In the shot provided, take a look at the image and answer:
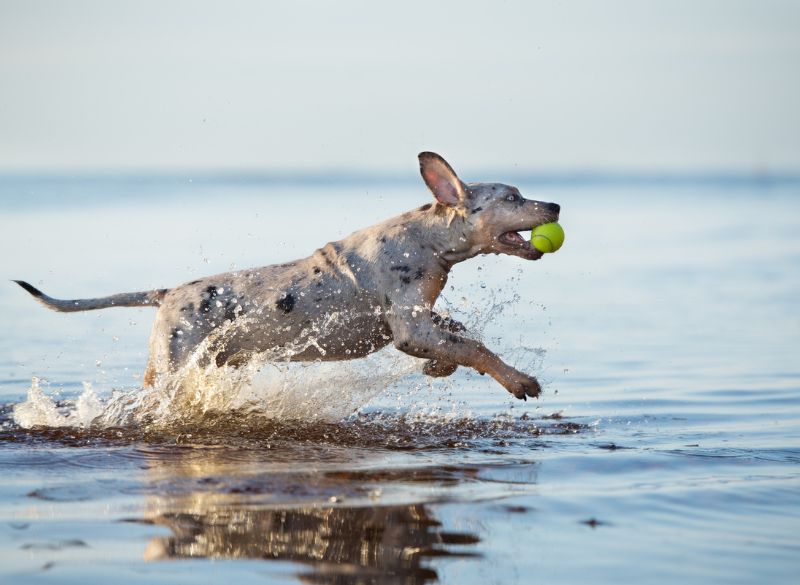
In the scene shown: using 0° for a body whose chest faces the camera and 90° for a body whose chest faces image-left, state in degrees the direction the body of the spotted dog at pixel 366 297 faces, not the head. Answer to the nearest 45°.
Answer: approximately 270°
